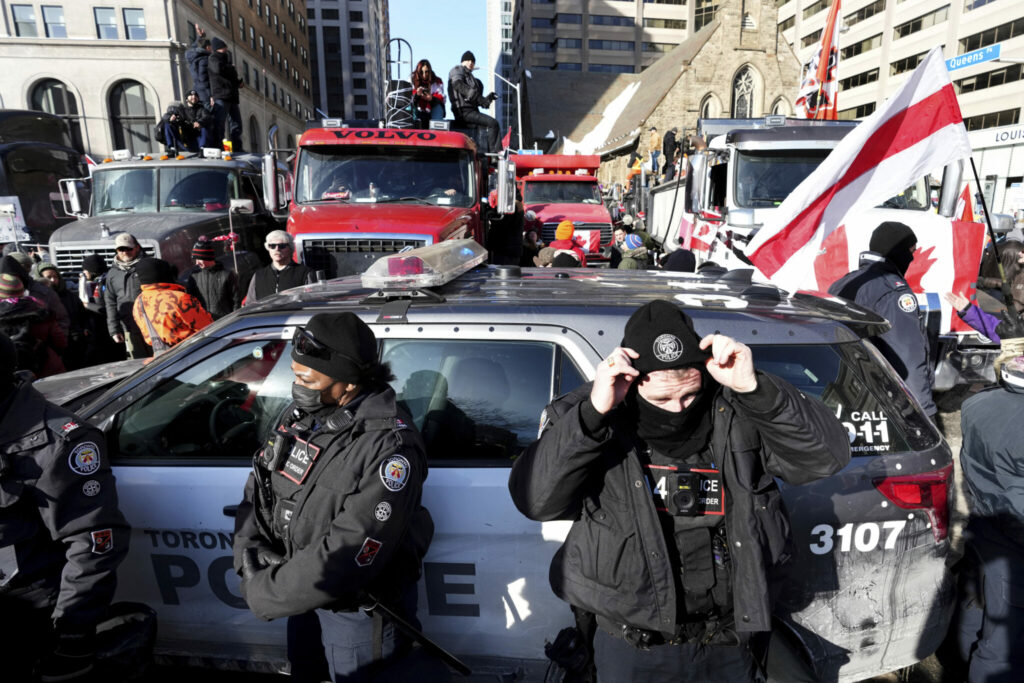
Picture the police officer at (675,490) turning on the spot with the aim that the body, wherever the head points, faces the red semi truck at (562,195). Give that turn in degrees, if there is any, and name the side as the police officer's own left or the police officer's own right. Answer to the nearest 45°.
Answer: approximately 180°

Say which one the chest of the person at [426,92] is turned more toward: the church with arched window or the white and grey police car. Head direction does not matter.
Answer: the white and grey police car

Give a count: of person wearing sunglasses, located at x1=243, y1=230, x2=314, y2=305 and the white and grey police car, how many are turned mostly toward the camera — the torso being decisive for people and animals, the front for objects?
1

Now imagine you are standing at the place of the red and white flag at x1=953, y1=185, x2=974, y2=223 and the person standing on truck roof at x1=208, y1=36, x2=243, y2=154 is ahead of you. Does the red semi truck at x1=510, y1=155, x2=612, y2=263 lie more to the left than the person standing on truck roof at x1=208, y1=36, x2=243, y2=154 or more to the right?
right

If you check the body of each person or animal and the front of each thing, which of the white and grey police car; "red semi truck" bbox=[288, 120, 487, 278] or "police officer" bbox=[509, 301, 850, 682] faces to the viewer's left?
the white and grey police car

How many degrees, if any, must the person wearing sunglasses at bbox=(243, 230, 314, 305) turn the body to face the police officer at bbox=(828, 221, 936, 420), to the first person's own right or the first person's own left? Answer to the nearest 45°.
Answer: approximately 45° to the first person's own left

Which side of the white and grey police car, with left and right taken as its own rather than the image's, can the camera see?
left

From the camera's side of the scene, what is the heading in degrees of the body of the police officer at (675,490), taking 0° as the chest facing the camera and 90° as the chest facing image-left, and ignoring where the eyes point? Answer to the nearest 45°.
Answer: approximately 0°

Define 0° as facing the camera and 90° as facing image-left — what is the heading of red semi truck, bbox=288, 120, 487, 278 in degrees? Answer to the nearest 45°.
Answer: approximately 0°
